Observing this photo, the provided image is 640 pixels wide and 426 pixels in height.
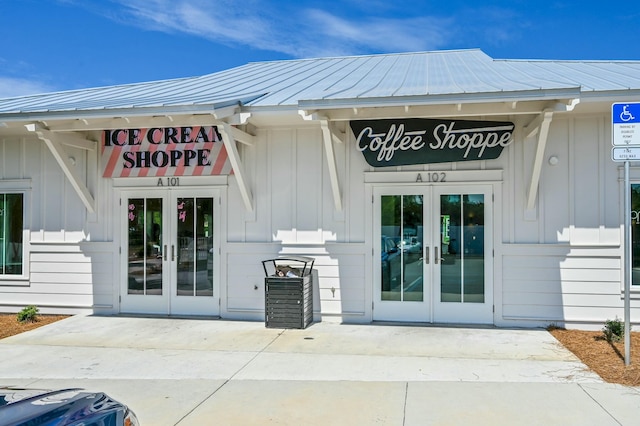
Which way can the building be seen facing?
toward the camera

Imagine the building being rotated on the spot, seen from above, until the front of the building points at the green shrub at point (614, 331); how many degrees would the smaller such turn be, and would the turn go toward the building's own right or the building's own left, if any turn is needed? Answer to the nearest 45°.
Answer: approximately 90° to the building's own left

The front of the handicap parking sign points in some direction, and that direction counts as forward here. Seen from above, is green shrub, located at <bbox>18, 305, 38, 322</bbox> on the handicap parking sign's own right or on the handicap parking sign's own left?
on the handicap parking sign's own right

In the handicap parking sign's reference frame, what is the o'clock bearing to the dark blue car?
The dark blue car is roughly at 1 o'clock from the handicap parking sign.

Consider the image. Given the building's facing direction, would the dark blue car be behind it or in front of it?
in front

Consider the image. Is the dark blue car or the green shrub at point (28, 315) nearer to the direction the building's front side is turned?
the dark blue car

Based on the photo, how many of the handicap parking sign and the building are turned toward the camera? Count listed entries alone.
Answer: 2

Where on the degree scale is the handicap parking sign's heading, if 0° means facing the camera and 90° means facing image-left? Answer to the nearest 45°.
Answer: approximately 0°

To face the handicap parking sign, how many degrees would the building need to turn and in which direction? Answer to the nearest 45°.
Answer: approximately 45° to its left
